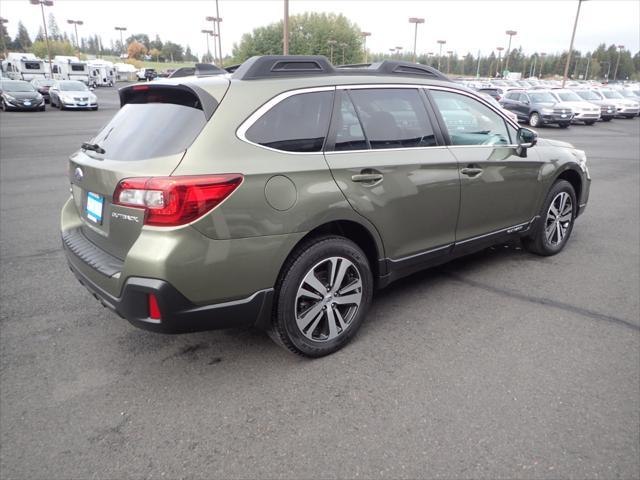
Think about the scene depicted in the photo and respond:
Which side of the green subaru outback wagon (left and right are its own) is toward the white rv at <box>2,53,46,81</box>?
left

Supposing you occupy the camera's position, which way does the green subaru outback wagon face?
facing away from the viewer and to the right of the viewer
